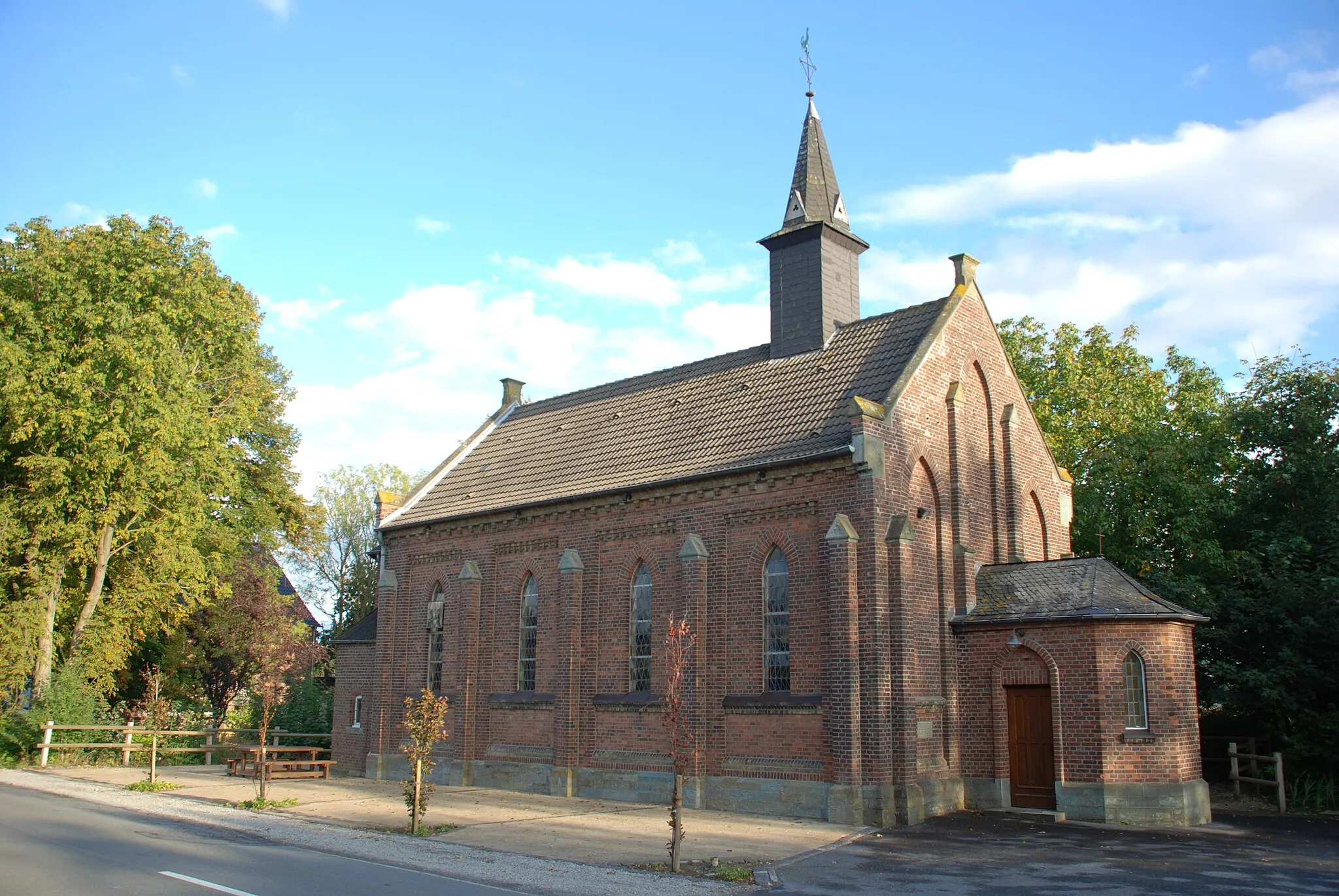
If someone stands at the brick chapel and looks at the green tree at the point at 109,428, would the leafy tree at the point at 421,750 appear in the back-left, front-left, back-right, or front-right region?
front-left

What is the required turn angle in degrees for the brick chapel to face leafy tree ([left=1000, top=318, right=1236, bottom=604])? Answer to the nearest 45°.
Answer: approximately 90° to its left

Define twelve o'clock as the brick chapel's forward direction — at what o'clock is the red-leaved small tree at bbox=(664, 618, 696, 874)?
The red-leaved small tree is roughly at 2 o'clock from the brick chapel.

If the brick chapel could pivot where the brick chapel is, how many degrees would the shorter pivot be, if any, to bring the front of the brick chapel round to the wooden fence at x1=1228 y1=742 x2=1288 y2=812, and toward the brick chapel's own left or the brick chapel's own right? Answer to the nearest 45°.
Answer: approximately 45° to the brick chapel's own left

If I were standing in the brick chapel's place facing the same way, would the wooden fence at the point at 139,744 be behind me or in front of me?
behind

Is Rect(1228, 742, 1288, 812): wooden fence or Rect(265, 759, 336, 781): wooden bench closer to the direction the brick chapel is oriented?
the wooden fence

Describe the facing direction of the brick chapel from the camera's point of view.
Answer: facing the viewer and to the right of the viewer

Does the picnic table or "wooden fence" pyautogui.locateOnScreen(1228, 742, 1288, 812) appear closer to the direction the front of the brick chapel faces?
the wooden fence
